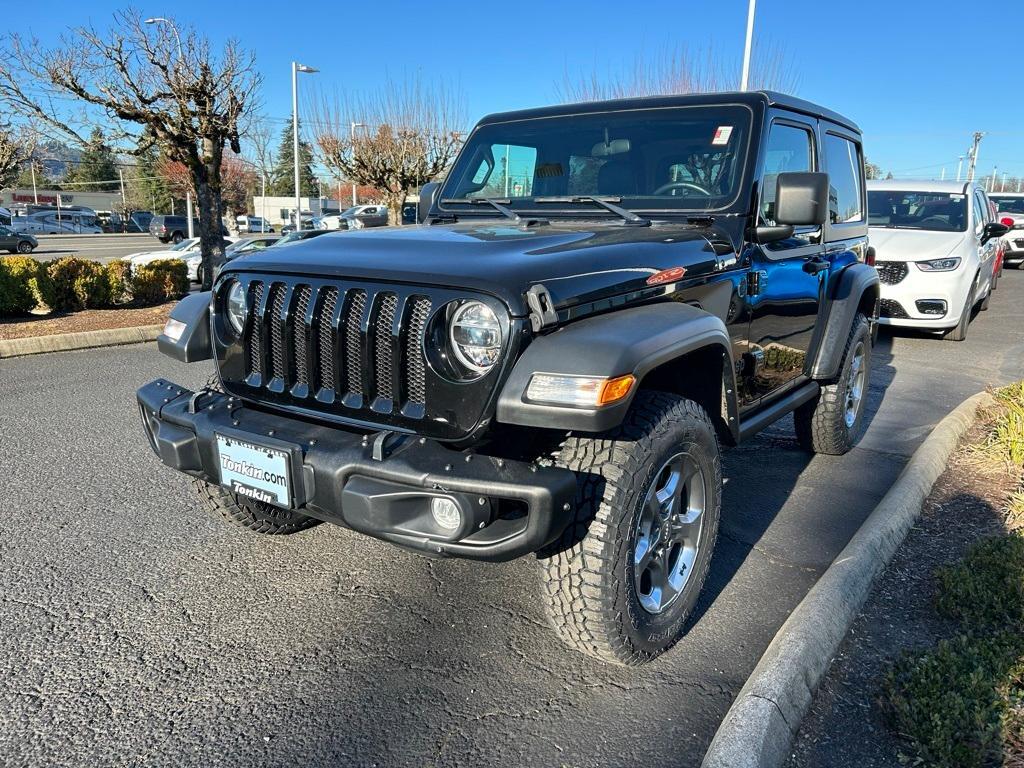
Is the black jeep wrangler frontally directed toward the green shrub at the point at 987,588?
no

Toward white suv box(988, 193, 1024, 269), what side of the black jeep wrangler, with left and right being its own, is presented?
back

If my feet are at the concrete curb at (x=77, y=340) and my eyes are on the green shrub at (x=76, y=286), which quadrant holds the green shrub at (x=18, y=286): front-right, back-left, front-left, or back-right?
front-left

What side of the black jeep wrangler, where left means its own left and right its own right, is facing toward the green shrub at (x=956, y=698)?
left

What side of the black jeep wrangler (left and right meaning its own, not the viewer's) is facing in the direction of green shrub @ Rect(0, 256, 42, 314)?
right

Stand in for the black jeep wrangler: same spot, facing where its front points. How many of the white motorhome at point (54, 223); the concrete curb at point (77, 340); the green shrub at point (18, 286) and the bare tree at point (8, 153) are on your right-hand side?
4

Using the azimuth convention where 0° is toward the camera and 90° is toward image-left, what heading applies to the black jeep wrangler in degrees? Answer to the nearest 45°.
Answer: approximately 45°

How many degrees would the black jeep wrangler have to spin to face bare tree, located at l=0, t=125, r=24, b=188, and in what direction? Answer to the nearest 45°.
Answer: approximately 90° to its right

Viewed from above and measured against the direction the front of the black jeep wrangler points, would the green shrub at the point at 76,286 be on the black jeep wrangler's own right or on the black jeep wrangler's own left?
on the black jeep wrangler's own right

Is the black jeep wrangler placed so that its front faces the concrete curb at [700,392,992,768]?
no

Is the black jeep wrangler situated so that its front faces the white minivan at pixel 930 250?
no

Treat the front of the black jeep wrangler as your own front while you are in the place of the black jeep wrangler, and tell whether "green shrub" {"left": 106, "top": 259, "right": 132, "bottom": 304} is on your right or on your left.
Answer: on your right

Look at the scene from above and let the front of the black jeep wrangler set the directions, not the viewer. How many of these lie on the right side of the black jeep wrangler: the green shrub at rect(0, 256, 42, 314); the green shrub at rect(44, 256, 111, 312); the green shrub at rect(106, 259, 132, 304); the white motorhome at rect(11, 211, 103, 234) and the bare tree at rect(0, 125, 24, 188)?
5

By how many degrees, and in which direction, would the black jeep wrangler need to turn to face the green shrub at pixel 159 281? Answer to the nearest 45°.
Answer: approximately 90° to its right

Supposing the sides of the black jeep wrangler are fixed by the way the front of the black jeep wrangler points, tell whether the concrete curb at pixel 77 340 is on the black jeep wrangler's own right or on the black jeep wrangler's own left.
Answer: on the black jeep wrangler's own right

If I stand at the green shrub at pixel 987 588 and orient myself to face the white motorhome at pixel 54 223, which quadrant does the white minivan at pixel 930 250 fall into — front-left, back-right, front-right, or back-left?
front-right
